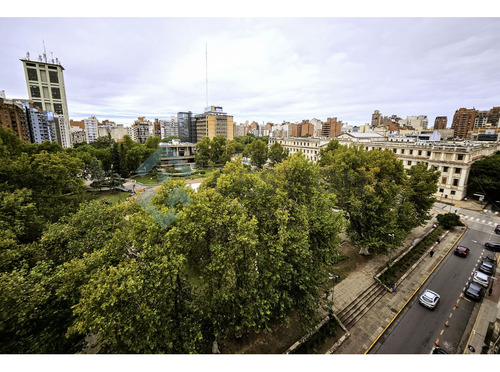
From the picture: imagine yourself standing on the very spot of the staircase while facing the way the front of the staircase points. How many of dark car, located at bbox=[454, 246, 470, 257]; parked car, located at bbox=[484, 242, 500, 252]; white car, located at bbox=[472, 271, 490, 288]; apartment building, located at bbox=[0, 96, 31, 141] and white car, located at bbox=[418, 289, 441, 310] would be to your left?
4

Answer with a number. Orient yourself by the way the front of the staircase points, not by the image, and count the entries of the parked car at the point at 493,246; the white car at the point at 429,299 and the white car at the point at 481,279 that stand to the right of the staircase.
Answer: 0

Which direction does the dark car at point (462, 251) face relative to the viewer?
away from the camera

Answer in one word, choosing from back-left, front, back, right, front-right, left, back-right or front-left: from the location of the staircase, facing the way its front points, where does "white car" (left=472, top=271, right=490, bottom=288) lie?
left

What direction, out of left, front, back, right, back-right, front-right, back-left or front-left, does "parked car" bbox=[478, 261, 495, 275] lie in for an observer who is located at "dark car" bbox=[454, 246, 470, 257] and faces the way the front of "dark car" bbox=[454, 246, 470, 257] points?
back-right

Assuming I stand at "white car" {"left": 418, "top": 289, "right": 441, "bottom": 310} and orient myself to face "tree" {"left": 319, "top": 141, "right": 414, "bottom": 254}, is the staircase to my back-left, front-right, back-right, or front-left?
front-left

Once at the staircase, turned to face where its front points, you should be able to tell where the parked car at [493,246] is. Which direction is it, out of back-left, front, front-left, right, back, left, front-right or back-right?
left

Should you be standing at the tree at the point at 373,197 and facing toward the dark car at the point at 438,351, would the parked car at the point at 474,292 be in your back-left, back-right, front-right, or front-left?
front-left

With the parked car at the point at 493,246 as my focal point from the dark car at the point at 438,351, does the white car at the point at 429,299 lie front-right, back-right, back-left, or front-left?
front-left
